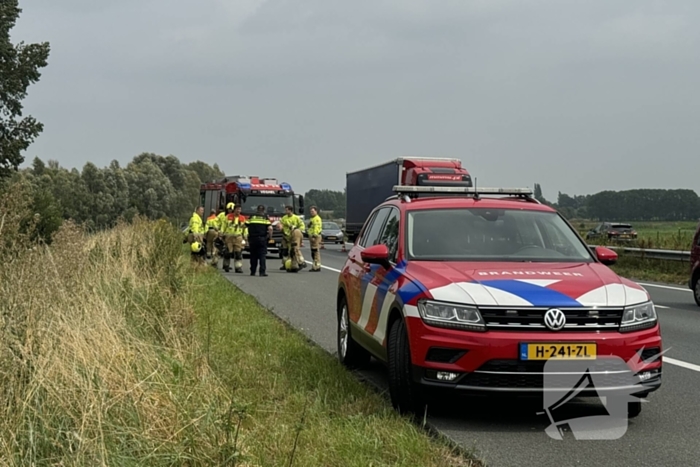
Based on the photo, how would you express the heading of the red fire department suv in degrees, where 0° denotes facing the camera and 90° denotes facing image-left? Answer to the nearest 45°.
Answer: approximately 315°

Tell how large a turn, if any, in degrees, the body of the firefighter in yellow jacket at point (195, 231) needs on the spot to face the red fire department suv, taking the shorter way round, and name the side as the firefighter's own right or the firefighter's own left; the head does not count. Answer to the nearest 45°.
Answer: approximately 90° to the firefighter's own right

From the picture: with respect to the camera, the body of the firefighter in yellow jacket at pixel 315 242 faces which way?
to the viewer's left

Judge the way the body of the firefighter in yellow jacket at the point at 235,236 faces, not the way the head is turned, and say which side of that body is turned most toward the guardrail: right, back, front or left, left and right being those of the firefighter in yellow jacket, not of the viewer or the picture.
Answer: left

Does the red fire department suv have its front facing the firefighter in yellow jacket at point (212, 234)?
no

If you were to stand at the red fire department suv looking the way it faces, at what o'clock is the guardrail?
The guardrail is roughly at 8 o'clock from the red fire department suv.

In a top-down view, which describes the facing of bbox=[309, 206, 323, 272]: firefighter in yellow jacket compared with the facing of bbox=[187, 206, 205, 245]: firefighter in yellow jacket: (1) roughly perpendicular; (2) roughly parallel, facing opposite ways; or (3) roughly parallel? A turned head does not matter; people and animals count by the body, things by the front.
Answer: roughly parallel, facing opposite ways

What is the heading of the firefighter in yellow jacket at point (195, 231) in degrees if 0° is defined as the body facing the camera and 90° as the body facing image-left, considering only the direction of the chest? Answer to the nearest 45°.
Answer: approximately 270°

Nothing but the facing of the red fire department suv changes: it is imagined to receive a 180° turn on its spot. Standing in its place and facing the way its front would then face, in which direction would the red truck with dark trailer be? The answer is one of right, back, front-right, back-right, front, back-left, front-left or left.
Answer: front-right

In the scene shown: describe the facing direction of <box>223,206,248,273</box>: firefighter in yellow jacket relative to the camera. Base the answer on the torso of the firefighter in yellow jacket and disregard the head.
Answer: toward the camera
